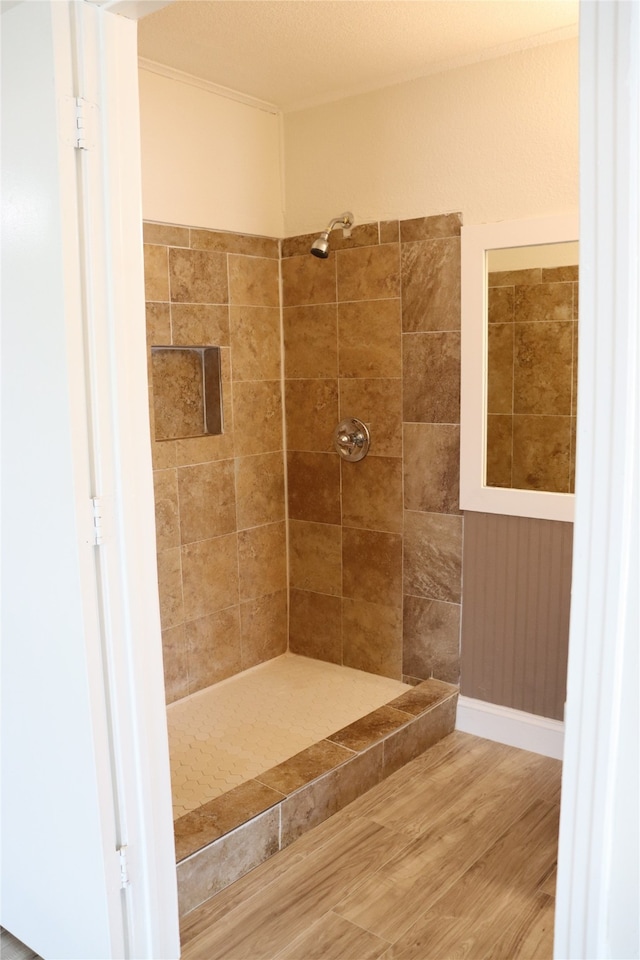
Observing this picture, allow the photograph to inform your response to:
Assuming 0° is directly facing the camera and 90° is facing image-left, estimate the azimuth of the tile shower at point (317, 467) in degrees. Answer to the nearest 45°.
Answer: approximately 315°

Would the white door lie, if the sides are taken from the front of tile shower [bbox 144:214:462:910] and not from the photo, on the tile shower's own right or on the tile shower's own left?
on the tile shower's own right

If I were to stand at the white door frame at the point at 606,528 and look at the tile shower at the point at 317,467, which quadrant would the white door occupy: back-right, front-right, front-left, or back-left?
front-left

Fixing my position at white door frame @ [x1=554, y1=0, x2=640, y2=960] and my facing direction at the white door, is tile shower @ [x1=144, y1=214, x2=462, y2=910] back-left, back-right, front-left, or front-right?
front-right

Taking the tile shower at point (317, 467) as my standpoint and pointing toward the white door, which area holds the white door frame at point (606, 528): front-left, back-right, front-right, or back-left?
front-left
